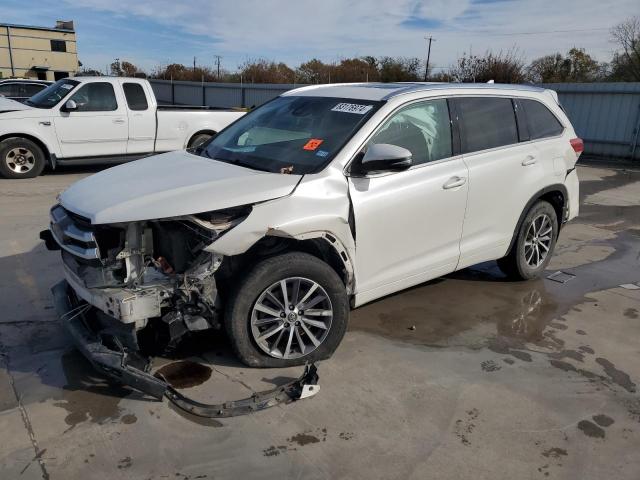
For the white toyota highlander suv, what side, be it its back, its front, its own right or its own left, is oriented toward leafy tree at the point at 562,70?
back

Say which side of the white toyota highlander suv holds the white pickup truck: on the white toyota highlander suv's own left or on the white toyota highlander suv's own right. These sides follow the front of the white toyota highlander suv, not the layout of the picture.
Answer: on the white toyota highlander suv's own right

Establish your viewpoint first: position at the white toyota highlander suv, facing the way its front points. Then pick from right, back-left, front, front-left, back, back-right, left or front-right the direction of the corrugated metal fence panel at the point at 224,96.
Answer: back-right

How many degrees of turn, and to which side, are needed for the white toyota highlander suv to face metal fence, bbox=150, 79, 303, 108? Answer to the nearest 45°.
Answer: approximately 135° to its right

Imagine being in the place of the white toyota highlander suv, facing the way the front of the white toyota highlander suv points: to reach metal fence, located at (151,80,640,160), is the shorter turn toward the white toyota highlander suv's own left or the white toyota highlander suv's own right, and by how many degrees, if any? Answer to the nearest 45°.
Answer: approximately 180°

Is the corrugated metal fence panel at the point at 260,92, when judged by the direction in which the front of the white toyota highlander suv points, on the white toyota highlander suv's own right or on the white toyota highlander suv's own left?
on the white toyota highlander suv's own right

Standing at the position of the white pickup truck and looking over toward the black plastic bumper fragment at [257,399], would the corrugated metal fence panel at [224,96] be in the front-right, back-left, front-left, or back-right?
back-left

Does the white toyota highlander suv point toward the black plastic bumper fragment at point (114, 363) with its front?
yes

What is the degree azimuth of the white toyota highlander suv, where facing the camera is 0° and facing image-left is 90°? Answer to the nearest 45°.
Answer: approximately 45°

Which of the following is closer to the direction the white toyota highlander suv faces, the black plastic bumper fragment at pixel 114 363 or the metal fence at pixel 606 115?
the black plastic bumper fragment
